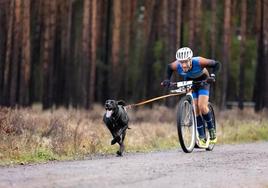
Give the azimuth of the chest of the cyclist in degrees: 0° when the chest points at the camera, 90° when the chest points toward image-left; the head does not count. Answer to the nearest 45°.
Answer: approximately 45°

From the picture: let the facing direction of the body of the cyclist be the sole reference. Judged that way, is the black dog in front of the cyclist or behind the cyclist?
in front
